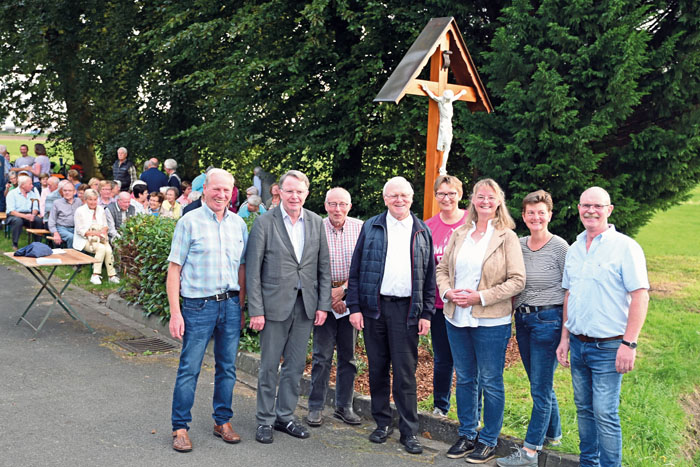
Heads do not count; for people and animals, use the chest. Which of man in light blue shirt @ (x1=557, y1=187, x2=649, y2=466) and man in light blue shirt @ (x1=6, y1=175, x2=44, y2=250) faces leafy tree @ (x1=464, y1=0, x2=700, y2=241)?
man in light blue shirt @ (x1=6, y1=175, x2=44, y2=250)

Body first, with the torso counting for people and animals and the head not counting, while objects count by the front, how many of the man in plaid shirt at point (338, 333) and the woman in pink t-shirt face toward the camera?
2

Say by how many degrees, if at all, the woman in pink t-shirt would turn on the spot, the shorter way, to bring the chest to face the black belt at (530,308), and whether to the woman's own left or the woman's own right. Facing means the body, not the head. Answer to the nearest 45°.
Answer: approximately 45° to the woman's own left

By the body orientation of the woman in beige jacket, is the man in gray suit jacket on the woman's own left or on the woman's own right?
on the woman's own right

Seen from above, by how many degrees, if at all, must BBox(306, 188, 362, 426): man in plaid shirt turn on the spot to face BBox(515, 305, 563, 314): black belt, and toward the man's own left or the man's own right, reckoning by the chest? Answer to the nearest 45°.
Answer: approximately 45° to the man's own left

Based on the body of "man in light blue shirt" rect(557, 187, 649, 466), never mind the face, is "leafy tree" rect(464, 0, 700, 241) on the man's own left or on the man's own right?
on the man's own right

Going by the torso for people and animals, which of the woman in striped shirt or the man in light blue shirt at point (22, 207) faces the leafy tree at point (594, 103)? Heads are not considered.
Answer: the man in light blue shirt

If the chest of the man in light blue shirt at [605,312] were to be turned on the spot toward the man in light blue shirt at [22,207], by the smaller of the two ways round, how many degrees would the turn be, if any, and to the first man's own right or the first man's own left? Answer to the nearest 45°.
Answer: approximately 90° to the first man's own right

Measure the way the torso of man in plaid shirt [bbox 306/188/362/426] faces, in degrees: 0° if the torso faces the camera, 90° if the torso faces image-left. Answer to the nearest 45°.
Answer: approximately 0°

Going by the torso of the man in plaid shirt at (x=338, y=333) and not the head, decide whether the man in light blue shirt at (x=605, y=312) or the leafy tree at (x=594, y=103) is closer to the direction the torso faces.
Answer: the man in light blue shirt

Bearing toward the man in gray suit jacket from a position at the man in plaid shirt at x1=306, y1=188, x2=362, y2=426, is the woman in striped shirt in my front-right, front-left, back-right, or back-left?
back-left
